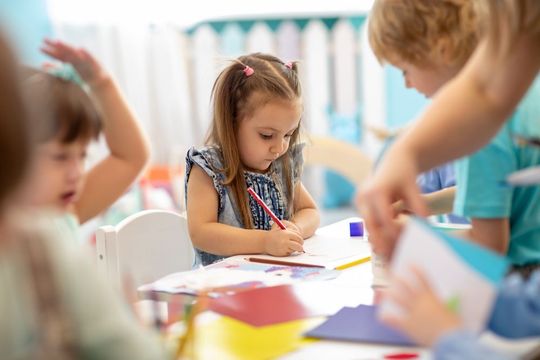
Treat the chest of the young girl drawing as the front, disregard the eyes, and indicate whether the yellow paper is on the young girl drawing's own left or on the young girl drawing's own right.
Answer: on the young girl drawing's own right

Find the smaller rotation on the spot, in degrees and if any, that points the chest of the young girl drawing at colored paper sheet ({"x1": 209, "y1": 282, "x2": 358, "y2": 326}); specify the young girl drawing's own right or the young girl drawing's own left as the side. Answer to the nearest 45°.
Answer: approximately 45° to the young girl drawing's own right

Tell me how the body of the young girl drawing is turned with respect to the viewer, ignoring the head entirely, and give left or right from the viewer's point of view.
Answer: facing the viewer and to the right of the viewer

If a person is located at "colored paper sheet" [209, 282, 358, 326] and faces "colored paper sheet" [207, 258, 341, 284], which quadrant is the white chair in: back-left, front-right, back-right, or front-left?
front-left

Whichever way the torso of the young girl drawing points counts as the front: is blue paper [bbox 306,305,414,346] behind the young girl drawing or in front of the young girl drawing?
in front

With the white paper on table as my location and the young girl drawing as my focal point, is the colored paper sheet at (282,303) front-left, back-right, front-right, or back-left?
back-left
